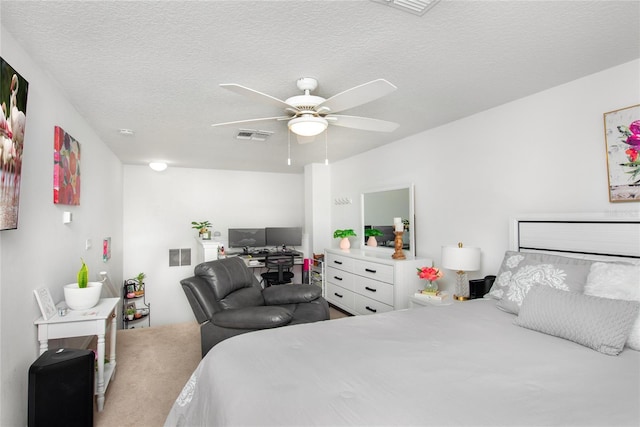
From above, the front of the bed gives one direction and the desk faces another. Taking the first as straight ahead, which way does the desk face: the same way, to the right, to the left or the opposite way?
to the left

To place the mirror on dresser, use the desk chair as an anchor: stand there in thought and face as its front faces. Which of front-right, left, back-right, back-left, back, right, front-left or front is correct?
back-right

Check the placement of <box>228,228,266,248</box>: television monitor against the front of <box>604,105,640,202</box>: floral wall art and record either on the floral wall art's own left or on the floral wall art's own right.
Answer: on the floral wall art's own right

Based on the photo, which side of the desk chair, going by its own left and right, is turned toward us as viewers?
back

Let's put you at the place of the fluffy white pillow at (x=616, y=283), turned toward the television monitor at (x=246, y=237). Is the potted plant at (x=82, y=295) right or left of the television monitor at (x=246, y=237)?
left

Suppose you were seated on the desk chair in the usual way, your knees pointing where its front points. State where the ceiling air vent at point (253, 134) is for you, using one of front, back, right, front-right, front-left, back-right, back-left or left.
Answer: back

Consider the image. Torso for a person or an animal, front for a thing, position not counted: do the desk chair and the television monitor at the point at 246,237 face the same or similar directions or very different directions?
very different directions

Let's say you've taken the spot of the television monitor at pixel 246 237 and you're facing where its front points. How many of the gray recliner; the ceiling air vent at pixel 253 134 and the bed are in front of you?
3

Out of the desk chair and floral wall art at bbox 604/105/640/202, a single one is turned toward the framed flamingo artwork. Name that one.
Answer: the floral wall art
